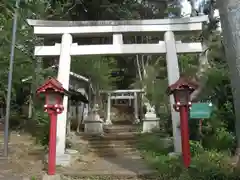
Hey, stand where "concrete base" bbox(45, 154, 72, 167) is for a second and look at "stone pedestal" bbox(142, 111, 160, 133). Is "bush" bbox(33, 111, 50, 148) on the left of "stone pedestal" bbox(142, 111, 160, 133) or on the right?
left

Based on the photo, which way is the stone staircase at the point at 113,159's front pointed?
toward the camera

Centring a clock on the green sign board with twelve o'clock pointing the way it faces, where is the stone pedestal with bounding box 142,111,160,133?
The stone pedestal is roughly at 5 o'clock from the green sign board.

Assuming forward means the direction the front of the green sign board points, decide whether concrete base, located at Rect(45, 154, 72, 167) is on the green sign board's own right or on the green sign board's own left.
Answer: on the green sign board's own right

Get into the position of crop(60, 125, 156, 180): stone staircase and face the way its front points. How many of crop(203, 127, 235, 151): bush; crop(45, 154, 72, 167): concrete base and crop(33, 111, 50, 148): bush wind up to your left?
1

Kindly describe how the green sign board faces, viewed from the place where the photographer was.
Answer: facing the viewer

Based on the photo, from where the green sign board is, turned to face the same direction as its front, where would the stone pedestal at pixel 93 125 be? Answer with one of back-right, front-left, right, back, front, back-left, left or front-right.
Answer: back-right

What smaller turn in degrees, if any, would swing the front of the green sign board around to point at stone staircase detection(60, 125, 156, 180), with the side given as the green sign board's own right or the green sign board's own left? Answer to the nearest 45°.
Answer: approximately 90° to the green sign board's own right

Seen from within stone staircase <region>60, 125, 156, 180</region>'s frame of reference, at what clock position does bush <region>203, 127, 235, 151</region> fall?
The bush is roughly at 9 o'clock from the stone staircase.

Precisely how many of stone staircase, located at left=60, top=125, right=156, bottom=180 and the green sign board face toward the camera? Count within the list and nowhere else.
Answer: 2

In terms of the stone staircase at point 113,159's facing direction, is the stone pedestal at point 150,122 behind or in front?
behind

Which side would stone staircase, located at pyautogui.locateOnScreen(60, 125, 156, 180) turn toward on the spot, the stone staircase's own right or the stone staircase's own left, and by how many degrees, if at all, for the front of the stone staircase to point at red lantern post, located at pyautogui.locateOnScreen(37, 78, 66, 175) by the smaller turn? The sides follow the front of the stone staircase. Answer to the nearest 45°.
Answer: approximately 45° to the stone staircase's own right
